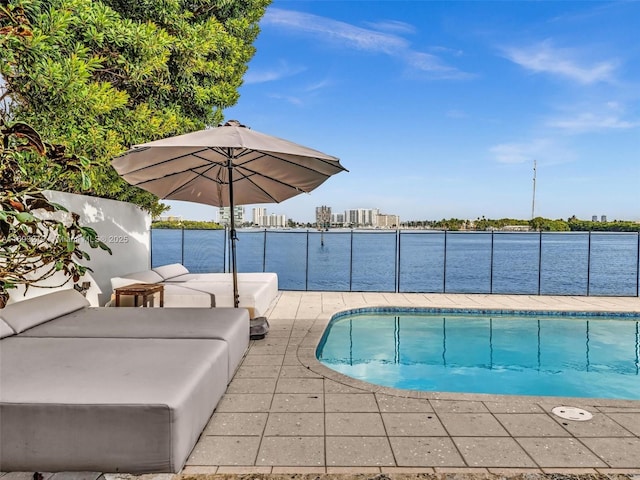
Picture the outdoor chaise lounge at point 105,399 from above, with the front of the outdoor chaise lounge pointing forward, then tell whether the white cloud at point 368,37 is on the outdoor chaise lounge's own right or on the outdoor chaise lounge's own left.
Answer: on the outdoor chaise lounge's own left

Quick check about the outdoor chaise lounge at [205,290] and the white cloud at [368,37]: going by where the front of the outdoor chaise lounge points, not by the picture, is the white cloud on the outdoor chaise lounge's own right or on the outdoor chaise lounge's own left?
on the outdoor chaise lounge's own left

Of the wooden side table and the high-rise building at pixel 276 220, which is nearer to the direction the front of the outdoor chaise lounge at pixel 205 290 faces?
the high-rise building

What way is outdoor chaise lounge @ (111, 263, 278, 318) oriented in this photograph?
to the viewer's right

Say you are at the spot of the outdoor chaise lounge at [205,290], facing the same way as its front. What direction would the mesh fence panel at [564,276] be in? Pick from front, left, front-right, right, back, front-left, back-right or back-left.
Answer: front-left

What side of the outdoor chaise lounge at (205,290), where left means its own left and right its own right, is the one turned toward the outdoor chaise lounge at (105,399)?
right

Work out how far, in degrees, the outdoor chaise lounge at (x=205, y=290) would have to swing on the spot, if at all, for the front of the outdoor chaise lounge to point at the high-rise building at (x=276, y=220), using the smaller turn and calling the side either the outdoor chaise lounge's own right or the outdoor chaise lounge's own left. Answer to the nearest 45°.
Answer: approximately 90° to the outdoor chaise lounge's own left
